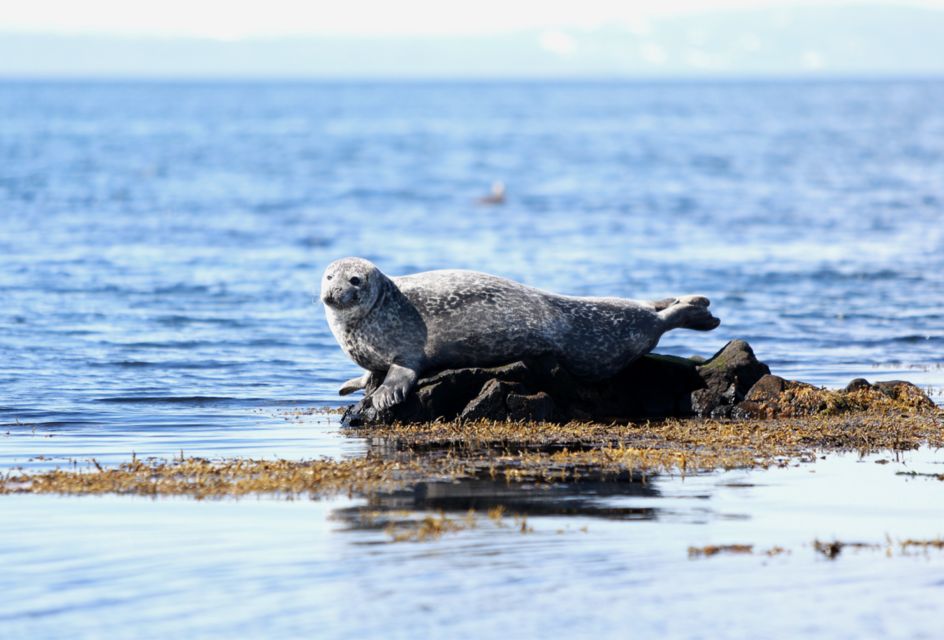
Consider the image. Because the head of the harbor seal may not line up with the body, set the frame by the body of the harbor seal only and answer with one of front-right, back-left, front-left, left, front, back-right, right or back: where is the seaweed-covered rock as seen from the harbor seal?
back

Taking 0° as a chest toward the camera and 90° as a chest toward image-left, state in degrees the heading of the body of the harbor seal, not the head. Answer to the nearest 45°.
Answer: approximately 90°

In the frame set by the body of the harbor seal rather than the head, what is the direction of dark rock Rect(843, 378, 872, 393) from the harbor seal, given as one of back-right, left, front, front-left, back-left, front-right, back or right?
back

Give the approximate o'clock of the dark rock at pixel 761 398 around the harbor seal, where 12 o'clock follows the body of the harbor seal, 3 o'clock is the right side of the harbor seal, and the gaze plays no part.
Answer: The dark rock is roughly at 6 o'clock from the harbor seal.

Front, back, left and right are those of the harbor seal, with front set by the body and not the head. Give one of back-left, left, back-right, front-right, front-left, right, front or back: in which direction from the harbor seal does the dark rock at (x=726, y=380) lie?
back
